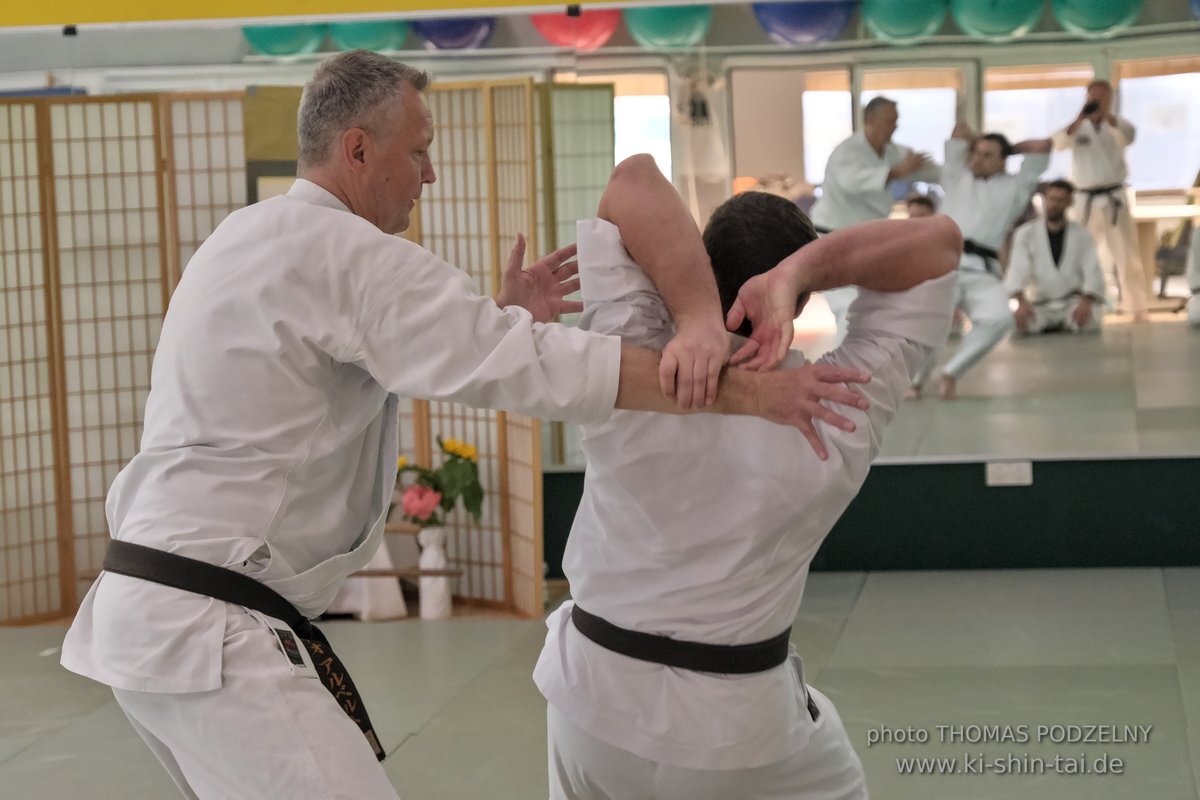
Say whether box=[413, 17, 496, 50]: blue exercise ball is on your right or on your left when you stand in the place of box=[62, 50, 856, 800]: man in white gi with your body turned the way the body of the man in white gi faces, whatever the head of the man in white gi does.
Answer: on your left

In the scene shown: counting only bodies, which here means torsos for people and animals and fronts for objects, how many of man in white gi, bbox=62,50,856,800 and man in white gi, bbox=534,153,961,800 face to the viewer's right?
1

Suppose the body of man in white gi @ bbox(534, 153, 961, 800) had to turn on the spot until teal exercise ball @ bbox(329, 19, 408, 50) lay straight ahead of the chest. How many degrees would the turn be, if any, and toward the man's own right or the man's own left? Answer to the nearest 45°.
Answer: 0° — they already face it

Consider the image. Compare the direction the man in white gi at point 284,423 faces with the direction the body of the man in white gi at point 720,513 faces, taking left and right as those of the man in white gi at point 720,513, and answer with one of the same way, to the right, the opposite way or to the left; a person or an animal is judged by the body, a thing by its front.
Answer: to the right

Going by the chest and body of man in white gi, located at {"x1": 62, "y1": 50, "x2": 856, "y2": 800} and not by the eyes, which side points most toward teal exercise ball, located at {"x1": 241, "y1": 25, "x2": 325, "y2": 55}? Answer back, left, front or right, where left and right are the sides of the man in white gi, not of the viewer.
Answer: left

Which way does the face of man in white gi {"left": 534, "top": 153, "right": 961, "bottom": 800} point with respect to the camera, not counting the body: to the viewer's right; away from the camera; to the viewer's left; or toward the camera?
away from the camera

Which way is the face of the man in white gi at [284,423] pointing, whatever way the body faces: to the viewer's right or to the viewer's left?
to the viewer's right

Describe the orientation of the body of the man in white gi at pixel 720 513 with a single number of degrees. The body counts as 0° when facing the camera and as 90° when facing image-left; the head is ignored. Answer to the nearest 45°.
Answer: approximately 180°

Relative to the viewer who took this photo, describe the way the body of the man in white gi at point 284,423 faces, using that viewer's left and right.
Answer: facing to the right of the viewer

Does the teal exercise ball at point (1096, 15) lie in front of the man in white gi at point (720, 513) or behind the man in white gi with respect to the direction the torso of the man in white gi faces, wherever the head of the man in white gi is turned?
in front

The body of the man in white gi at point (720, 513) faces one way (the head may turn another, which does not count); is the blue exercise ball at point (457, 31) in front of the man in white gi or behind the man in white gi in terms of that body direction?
in front
